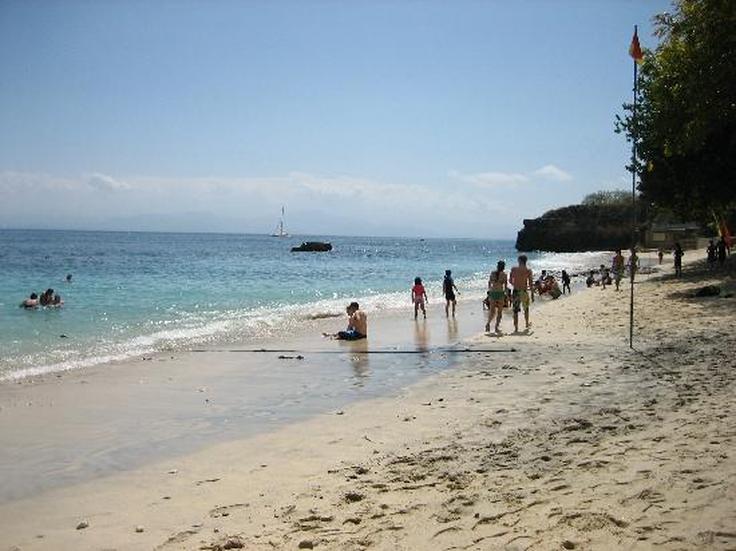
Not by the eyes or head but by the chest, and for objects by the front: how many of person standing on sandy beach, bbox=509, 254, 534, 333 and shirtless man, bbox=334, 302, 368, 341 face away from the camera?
1

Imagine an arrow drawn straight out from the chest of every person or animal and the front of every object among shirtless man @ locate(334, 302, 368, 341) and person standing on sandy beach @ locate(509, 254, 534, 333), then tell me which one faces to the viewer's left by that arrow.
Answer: the shirtless man

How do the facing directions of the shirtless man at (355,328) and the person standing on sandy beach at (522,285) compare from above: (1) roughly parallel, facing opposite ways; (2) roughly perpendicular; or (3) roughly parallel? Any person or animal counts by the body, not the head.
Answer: roughly perpendicular

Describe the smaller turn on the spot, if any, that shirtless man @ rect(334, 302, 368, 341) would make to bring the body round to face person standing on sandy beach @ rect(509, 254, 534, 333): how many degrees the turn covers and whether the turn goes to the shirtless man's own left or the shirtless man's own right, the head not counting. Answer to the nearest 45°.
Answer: approximately 180°

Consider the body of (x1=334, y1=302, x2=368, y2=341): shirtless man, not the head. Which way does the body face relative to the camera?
to the viewer's left
